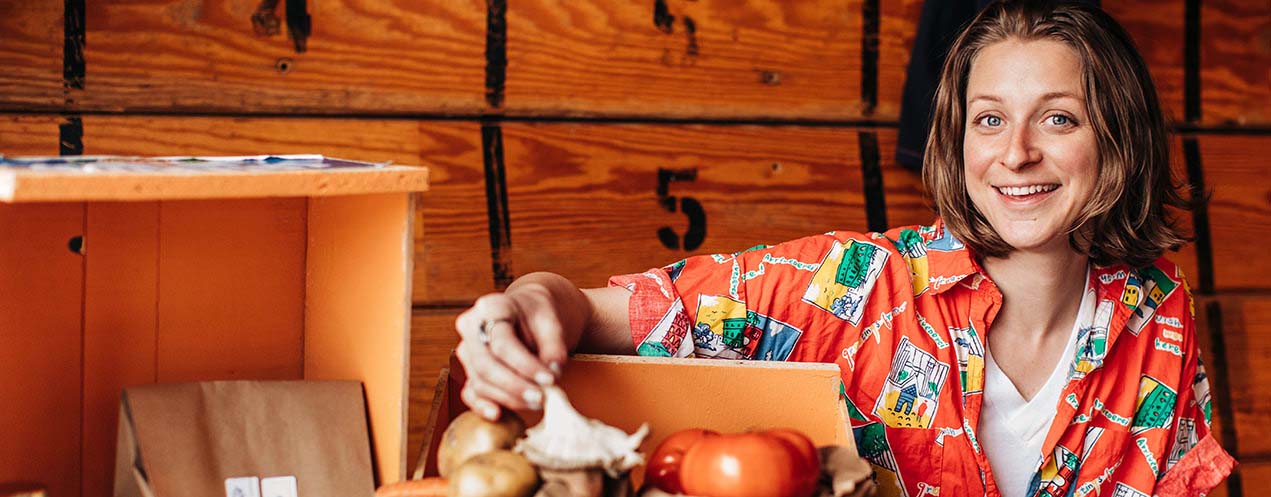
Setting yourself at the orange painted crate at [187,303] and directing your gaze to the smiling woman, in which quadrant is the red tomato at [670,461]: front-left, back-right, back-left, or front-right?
front-right

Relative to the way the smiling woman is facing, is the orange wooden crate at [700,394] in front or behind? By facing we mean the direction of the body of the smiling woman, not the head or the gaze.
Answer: in front

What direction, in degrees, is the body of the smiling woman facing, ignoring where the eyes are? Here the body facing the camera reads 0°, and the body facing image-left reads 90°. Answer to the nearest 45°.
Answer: approximately 0°

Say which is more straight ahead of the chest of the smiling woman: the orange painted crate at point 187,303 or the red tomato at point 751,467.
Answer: the red tomato

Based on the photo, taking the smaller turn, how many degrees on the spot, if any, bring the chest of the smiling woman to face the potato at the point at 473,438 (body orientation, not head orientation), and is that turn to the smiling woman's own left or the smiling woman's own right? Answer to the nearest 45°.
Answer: approximately 45° to the smiling woman's own right

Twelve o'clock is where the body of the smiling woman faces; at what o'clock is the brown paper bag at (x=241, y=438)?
The brown paper bag is roughly at 2 o'clock from the smiling woman.

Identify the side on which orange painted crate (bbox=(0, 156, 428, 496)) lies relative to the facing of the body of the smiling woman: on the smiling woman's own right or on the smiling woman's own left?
on the smiling woman's own right

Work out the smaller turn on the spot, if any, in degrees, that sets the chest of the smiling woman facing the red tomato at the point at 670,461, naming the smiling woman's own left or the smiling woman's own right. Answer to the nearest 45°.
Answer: approximately 45° to the smiling woman's own right
